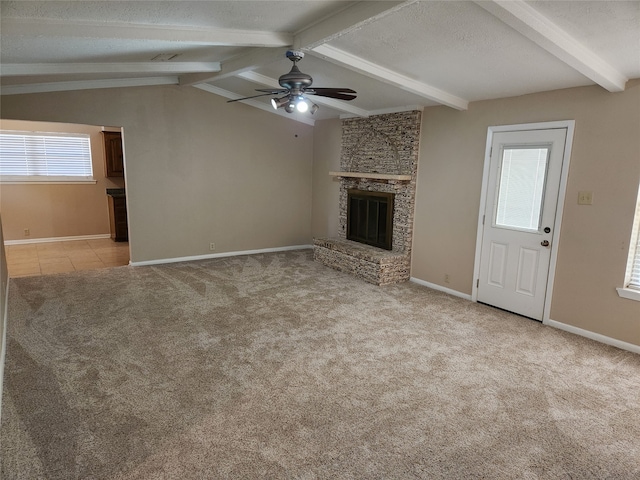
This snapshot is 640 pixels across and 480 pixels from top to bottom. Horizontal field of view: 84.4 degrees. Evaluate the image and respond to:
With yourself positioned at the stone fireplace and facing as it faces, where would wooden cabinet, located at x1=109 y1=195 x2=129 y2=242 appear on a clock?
The wooden cabinet is roughly at 2 o'clock from the stone fireplace.

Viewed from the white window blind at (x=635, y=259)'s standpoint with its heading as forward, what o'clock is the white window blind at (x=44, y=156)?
the white window blind at (x=44, y=156) is roughly at 1 o'clock from the white window blind at (x=635, y=259).

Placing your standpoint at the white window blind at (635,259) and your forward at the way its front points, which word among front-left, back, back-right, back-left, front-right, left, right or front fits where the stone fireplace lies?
front-right

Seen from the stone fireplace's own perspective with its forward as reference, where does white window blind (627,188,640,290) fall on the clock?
The white window blind is roughly at 9 o'clock from the stone fireplace.

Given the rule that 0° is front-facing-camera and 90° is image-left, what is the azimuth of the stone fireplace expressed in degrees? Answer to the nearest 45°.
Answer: approximately 45°

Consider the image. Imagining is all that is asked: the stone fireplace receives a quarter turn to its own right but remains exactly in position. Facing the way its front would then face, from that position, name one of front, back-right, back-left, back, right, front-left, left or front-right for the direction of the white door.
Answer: back

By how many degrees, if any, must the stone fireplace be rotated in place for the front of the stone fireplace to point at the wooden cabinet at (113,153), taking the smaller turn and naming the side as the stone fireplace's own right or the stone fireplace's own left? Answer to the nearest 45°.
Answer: approximately 45° to the stone fireplace's own right

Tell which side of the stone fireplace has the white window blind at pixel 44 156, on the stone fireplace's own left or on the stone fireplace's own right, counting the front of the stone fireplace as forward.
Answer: on the stone fireplace's own right

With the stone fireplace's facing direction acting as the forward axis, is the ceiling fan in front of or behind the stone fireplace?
in front

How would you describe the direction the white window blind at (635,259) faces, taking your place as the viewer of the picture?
facing the viewer and to the left of the viewer

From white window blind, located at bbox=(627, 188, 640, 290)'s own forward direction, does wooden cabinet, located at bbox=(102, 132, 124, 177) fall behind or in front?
in front

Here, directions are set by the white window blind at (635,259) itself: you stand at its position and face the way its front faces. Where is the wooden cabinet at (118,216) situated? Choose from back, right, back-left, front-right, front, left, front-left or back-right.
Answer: front-right
